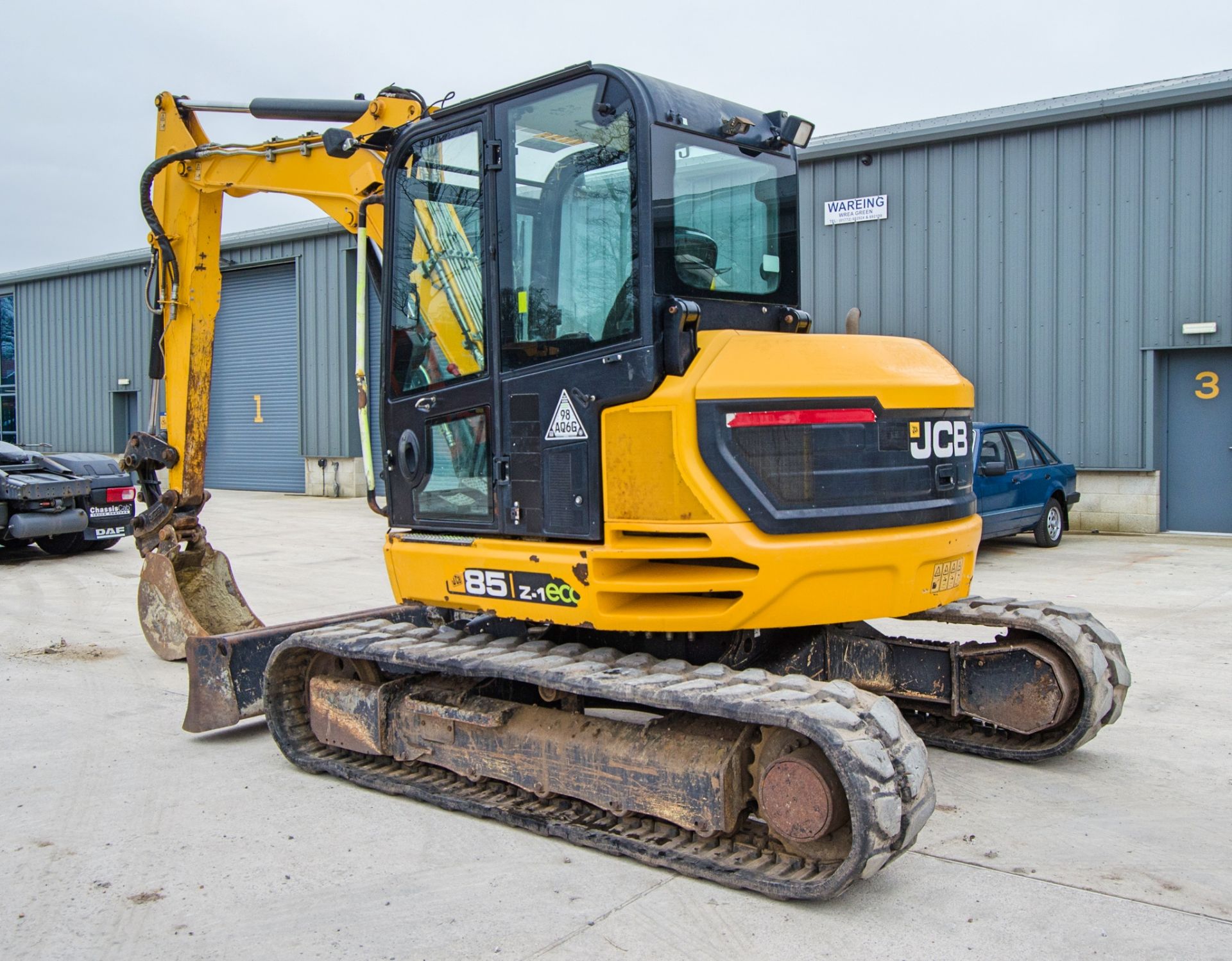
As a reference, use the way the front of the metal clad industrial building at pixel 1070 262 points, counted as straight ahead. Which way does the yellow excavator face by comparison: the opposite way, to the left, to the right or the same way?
to the right

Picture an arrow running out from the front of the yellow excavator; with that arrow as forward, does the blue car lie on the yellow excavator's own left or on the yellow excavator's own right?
on the yellow excavator's own right

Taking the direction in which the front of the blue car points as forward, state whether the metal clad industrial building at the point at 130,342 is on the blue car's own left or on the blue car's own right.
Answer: on the blue car's own right

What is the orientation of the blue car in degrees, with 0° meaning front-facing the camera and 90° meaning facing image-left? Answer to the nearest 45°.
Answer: approximately 45°

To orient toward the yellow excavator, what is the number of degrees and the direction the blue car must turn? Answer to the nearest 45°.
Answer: approximately 45° to its left

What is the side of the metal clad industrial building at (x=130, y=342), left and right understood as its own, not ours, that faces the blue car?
left

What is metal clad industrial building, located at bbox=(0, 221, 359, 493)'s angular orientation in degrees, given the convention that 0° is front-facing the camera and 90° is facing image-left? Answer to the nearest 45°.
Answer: approximately 45°

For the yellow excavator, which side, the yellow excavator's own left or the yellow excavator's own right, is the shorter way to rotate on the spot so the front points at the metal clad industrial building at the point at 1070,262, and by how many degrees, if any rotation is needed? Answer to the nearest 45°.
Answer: approximately 90° to the yellow excavator's own right

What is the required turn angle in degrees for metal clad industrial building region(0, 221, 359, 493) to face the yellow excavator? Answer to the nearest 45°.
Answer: approximately 45° to its left
